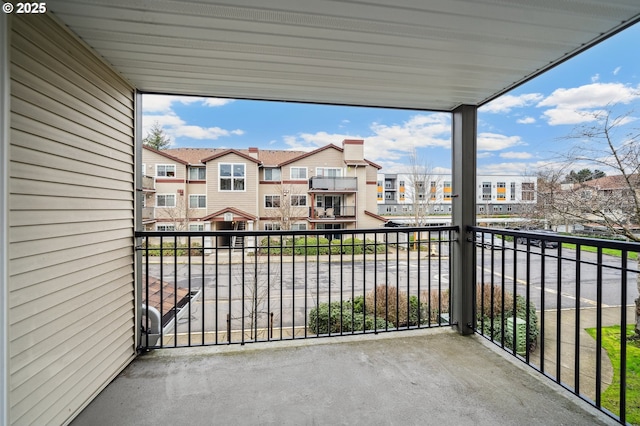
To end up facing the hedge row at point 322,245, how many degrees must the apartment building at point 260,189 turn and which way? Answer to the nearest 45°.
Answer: approximately 45° to its left

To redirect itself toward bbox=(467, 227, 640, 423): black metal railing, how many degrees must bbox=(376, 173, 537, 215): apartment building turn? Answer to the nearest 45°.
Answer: approximately 45° to its left

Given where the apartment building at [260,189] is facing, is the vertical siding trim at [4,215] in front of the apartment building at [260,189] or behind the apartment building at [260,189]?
in front

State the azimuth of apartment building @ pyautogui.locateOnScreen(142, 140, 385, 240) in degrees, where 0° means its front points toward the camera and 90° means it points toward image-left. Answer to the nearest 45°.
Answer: approximately 0°

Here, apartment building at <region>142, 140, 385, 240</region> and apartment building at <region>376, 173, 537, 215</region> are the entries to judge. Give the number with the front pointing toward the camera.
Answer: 2

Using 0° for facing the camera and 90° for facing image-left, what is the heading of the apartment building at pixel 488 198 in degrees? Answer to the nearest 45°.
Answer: approximately 0°

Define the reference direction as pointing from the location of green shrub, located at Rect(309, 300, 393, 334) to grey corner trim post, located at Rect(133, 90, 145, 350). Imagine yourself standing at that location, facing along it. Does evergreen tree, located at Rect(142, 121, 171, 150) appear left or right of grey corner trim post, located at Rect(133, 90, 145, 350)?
right

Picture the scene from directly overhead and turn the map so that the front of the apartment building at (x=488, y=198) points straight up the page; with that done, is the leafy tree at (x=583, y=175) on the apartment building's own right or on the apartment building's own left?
on the apartment building's own left
